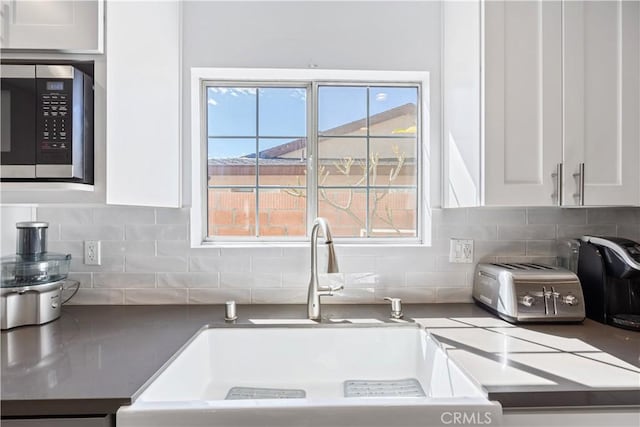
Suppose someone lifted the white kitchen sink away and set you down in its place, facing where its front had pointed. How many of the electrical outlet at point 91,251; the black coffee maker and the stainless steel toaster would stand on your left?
2

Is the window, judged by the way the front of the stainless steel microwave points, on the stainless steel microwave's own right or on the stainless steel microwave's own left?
on the stainless steel microwave's own left

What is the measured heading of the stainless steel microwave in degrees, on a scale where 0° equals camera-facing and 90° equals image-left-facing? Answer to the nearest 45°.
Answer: approximately 0°

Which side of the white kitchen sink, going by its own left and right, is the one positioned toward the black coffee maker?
left

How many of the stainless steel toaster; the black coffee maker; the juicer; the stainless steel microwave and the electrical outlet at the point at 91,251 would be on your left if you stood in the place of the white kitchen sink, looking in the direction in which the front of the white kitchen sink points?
2

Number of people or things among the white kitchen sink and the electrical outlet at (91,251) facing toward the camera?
2

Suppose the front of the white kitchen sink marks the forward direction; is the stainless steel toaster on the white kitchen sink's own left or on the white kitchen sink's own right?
on the white kitchen sink's own left

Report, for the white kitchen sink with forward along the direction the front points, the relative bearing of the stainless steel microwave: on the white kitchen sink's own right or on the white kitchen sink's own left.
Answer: on the white kitchen sink's own right
